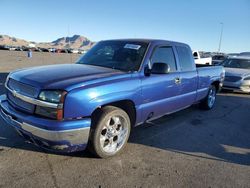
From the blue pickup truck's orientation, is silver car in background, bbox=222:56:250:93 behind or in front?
behind

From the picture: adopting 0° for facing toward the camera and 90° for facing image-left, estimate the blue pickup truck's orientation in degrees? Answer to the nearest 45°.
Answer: approximately 45°
